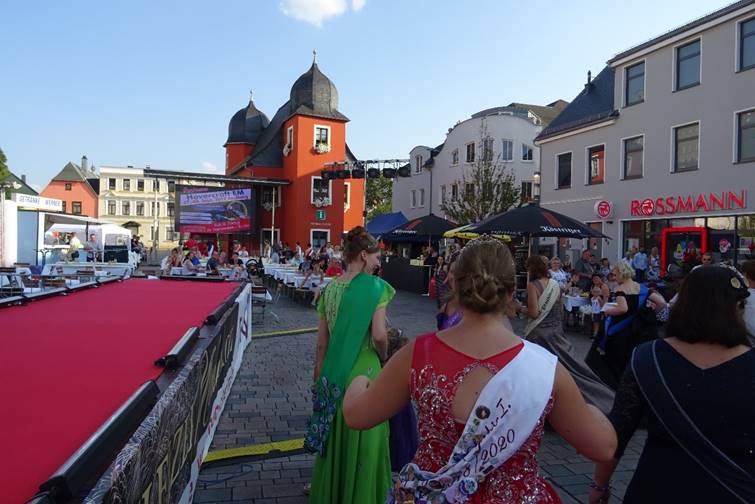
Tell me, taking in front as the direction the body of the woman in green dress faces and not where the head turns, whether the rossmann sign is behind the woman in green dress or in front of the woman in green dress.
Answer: in front

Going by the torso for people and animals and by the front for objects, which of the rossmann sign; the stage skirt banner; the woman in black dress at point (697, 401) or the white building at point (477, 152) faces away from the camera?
the woman in black dress

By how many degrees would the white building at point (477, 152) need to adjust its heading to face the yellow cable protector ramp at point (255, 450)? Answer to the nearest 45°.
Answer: approximately 45° to its left

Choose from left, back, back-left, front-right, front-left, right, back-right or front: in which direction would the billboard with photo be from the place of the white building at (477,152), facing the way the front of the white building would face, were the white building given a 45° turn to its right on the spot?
front

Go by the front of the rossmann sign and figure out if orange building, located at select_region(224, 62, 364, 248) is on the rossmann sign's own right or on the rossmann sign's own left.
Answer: on the rossmann sign's own right

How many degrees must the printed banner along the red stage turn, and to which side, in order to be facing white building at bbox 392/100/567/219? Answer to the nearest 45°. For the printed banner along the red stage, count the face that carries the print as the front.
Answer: approximately 45° to its left

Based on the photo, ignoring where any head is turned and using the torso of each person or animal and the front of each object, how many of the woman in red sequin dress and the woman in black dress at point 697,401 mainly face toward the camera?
0

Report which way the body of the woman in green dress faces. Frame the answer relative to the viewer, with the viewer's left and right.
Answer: facing away from the viewer and to the right of the viewer

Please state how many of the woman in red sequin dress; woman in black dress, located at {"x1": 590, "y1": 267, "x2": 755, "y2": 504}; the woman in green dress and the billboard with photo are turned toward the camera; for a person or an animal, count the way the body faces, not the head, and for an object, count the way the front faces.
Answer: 1

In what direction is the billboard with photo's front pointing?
toward the camera

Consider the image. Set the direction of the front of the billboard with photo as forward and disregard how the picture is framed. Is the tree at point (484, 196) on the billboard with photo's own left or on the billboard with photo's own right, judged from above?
on the billboard with photo's own left

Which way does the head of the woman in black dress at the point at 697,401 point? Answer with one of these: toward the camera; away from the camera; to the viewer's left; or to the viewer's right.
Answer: away from the camera

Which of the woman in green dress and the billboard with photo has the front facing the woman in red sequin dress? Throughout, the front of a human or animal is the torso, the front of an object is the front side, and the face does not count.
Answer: the billboard with photo

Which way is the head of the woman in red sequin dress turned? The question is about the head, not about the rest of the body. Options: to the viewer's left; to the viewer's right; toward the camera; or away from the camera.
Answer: away from the camera

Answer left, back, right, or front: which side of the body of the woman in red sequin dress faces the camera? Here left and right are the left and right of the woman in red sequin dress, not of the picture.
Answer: back
